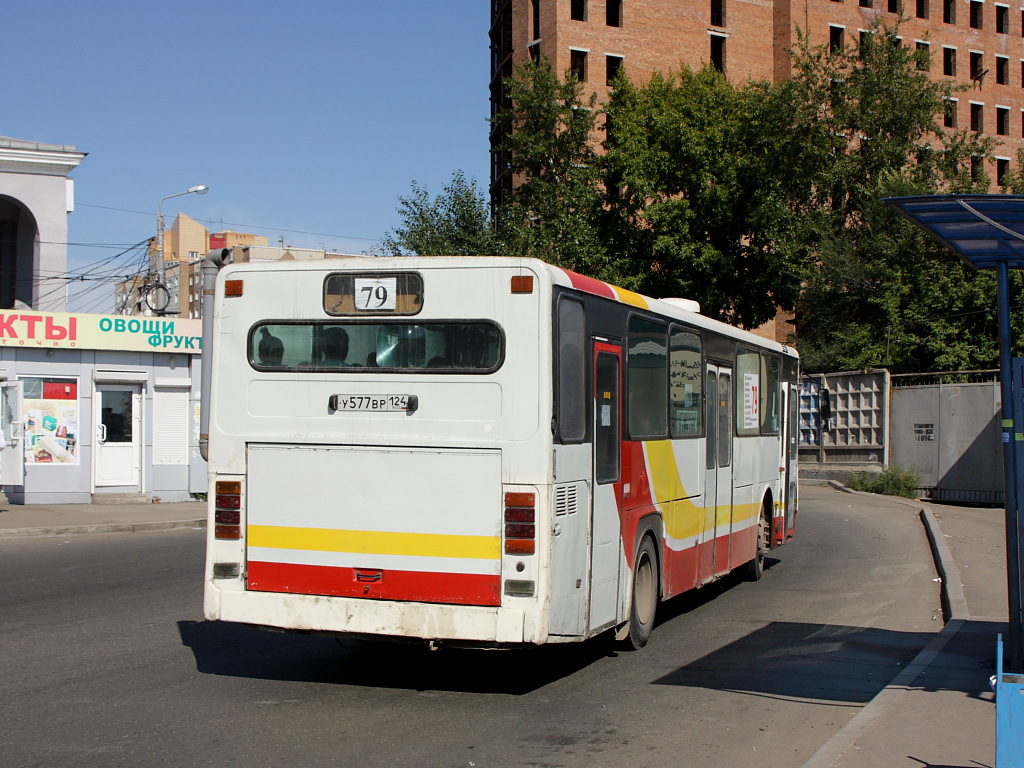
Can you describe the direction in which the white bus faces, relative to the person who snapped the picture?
facing away from the viewer and to the right of the viewer

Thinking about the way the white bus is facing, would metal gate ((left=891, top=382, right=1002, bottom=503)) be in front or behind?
in front

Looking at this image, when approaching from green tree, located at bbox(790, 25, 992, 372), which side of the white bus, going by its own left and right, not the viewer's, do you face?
front
